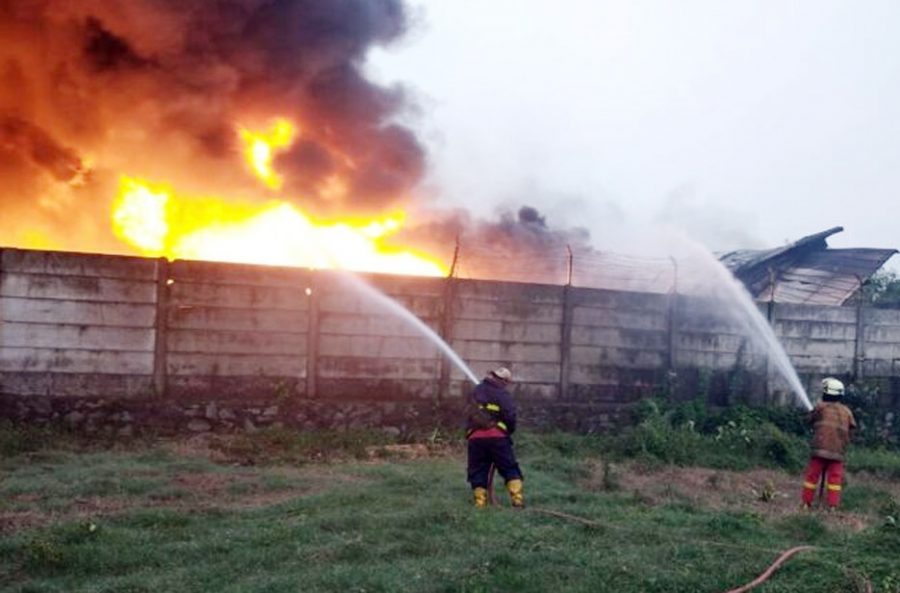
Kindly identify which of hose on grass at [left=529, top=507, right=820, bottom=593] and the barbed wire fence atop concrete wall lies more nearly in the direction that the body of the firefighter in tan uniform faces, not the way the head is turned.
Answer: the barbed wire fence atop concrete wall

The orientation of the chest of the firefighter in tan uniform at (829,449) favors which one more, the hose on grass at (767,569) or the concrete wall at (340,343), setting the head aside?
the concrete wall

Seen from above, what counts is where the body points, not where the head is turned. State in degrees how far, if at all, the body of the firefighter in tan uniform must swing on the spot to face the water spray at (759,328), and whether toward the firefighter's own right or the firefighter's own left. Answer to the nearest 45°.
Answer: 0° — they already face it

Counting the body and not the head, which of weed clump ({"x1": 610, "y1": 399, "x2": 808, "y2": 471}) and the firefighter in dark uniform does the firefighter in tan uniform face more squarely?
the weed clump

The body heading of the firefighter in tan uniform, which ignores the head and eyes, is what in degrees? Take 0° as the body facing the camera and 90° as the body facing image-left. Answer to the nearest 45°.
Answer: approximately 180°

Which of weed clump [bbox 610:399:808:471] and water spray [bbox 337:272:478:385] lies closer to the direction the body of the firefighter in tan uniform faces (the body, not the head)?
the weed clump

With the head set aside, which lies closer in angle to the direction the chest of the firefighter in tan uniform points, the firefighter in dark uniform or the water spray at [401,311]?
the water spray

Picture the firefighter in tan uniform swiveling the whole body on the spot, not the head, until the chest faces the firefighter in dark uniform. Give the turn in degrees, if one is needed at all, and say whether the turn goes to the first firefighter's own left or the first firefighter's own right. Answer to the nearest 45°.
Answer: approximately 135° to the first firefighter's own left

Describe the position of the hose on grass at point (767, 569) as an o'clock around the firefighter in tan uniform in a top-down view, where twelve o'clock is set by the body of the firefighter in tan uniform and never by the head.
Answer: The hose on grass is roughly at 6 o'clock from the firefighter in tan uniform.

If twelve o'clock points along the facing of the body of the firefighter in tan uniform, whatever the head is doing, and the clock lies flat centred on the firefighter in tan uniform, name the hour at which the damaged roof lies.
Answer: The damaged roof is roughly at 12 o'clock from the firefighter in tan uniform.

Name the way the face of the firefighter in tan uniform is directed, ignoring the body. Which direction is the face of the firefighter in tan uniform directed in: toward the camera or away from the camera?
away from the camera

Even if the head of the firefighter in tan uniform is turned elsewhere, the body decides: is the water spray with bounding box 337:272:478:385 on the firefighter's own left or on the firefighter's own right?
on the firefighter's own left
